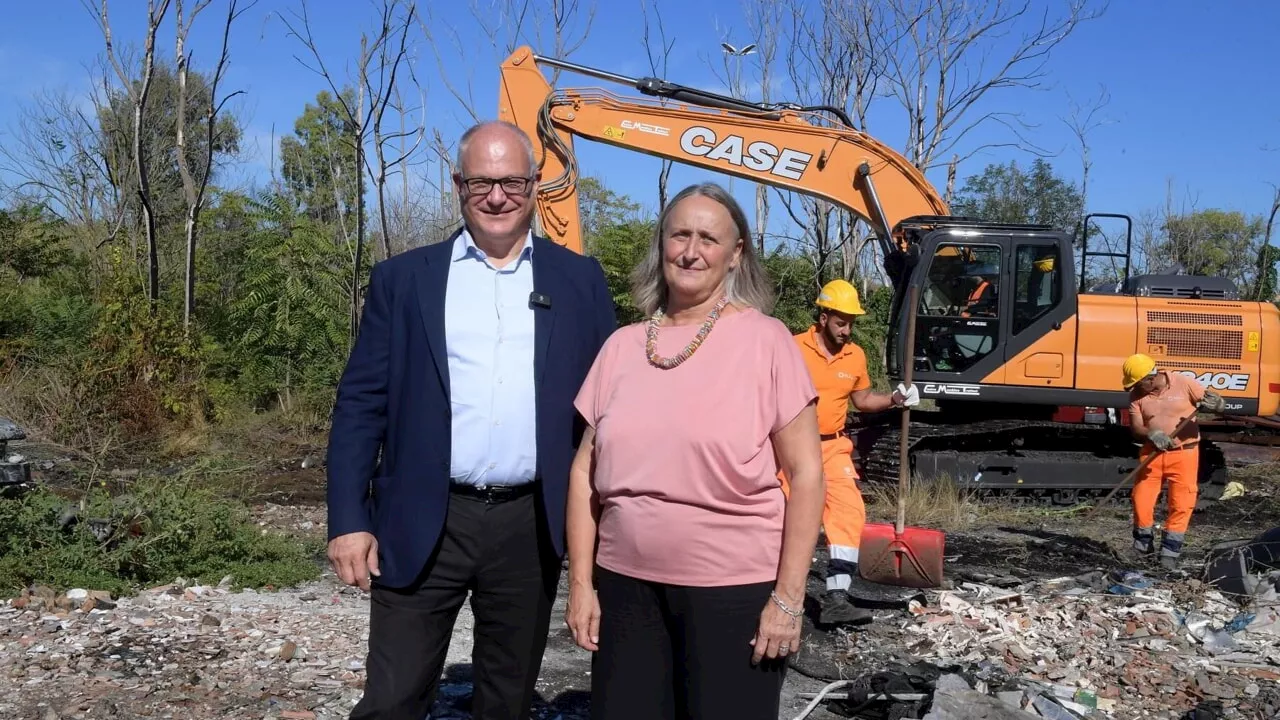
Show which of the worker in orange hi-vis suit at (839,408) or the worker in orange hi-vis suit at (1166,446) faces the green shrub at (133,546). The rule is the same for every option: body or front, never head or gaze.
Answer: the worker in orange hi-vis suit at (1166,446)

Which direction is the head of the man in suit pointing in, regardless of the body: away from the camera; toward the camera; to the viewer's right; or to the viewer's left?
toward the camera

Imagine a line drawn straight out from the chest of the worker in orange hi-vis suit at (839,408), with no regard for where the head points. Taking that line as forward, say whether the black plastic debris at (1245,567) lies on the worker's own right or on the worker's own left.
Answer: on the worker's own left

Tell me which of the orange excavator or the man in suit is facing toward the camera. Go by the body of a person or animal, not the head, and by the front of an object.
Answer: the man in suit

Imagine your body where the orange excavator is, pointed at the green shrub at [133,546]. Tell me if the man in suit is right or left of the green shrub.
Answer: left

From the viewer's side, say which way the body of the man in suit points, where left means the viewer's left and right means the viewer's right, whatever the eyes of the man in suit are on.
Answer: facing the viewer

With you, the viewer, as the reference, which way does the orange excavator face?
facing to the left of the viewer

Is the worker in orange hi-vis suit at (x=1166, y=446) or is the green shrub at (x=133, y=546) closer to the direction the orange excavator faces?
the green shrub

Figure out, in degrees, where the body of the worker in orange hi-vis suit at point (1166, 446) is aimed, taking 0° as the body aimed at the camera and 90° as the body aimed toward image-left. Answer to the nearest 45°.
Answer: approximately 45°

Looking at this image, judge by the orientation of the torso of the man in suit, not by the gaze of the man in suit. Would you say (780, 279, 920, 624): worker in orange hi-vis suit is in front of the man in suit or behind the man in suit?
behind

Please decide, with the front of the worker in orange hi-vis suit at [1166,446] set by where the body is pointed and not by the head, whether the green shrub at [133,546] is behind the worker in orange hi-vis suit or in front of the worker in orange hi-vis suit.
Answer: in front

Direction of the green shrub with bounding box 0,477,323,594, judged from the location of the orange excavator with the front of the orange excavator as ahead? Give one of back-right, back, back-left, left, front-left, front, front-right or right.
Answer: front-left

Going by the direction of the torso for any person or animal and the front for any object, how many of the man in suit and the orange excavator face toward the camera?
1

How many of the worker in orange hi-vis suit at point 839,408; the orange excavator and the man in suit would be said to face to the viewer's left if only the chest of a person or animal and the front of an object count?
1

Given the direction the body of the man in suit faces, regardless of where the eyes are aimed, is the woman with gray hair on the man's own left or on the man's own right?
on the man's own left

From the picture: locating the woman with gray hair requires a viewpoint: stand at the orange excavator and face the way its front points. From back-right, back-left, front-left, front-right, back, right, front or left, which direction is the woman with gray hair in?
left

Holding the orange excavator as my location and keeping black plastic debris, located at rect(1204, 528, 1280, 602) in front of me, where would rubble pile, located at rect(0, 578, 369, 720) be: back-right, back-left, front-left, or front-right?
front-right

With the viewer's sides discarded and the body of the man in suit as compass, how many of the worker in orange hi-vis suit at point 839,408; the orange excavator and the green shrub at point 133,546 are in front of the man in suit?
0

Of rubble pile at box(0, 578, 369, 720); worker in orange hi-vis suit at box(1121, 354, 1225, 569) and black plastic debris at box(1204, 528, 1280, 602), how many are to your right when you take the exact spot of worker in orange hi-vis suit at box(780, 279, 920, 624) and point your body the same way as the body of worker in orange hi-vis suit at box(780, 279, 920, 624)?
1
